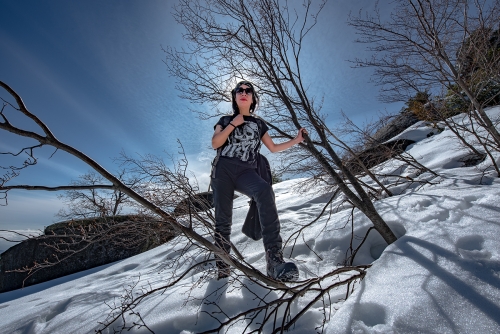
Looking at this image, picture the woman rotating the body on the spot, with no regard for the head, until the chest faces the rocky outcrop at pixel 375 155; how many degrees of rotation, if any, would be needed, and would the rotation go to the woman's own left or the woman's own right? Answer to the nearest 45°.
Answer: approximately 135° to the woman's own left

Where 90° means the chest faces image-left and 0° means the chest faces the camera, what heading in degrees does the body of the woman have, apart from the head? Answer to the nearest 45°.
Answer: approximately 0°
